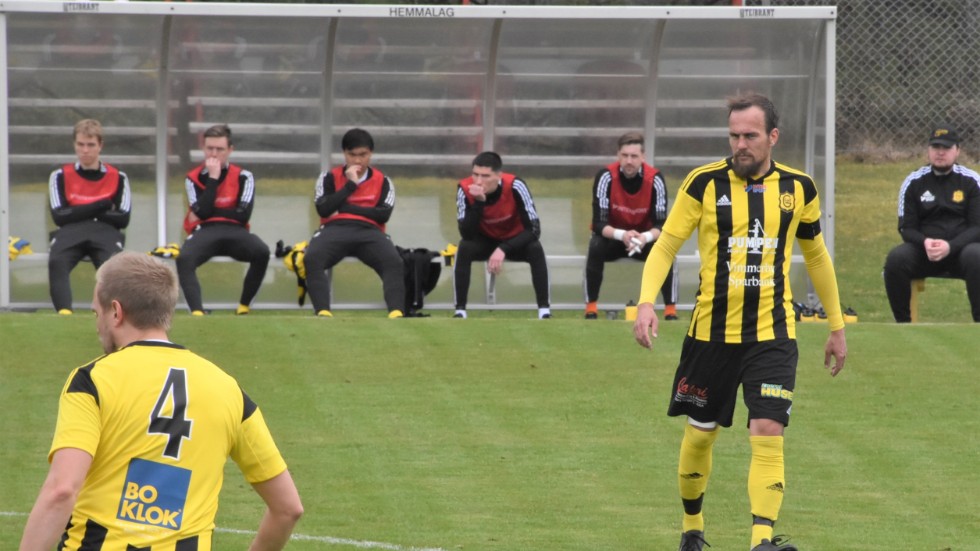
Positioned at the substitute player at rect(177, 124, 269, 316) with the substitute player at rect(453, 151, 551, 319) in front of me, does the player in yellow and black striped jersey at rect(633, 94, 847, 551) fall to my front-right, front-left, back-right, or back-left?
front-right

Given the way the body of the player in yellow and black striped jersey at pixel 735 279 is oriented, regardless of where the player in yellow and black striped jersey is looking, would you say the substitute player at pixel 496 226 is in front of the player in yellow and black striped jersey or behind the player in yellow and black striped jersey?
behind

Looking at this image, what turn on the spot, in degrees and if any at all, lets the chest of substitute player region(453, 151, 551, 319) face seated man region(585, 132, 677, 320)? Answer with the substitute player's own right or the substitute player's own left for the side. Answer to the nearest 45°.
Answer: approximately 90° to the substitute player's own left

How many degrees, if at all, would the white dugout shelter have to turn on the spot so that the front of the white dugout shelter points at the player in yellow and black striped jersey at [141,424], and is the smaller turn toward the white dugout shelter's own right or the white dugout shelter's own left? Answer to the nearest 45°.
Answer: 0° — it already faces them

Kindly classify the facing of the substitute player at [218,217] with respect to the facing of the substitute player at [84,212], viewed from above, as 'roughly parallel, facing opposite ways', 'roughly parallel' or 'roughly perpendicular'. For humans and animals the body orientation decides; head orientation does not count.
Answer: roughly parallel

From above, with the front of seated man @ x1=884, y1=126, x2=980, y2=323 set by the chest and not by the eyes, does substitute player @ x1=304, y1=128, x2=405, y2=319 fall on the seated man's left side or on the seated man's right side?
on the seated man's right side

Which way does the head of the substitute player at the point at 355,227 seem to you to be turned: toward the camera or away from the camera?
toward the camera

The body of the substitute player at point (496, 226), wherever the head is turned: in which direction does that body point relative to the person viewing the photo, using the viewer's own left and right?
facing the viewer

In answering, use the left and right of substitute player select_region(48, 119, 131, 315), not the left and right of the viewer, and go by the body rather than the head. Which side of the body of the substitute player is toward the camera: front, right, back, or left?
front

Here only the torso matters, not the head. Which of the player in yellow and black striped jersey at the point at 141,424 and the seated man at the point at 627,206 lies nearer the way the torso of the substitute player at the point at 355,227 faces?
the player in yellow and black striped jersey

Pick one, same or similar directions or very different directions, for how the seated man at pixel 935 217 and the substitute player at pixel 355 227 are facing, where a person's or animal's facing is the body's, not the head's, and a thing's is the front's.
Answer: same or similar directions

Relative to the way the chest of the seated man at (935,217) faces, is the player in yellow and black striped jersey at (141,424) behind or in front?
in front

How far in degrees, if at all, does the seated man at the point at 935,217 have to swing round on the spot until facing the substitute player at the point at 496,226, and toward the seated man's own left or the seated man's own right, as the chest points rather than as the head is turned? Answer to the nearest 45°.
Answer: approximately 90° to the seated man's own right

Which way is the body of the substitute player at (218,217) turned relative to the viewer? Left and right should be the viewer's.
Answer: facing the viewer

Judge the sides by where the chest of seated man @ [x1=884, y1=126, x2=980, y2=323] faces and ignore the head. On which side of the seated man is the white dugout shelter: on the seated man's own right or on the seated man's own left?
on the seated man's own right

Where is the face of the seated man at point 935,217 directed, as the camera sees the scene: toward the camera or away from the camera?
toward the camera
